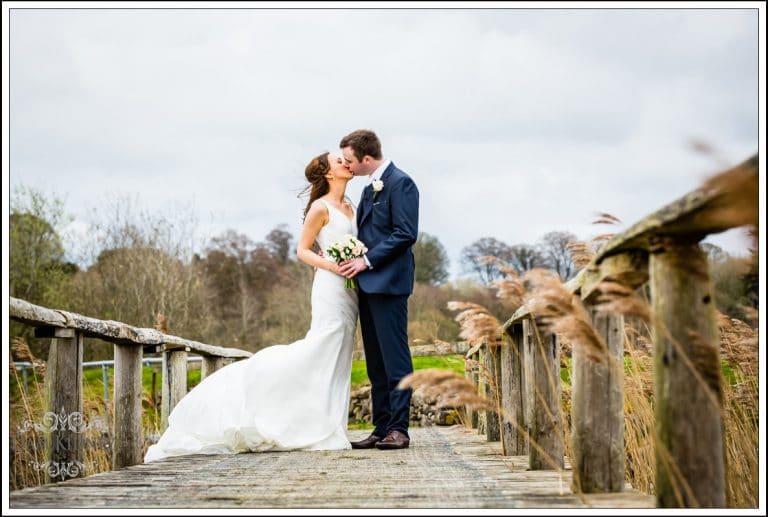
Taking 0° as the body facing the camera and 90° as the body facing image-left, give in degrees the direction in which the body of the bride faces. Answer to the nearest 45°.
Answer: approximately 270°

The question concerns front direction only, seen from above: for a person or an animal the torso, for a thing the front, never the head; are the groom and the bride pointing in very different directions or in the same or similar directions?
very different directions

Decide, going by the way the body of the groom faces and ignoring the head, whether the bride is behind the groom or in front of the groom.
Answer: in front

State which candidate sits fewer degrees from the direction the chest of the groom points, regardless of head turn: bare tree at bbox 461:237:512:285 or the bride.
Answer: the bride

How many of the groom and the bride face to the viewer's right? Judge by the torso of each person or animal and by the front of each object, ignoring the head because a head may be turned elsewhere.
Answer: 1

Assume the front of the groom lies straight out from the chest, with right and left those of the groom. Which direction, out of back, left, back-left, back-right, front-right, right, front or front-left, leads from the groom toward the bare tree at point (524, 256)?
right

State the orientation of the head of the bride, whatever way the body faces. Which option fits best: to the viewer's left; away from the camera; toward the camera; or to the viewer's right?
to the viewer's right

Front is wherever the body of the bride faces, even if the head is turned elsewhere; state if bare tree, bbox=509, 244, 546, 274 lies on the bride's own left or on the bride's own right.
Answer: on the bride's own left

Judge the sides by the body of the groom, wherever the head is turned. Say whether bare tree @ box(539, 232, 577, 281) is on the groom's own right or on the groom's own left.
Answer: on the groom's own right

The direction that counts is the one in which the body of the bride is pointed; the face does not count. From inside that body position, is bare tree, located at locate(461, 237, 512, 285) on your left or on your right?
on your left

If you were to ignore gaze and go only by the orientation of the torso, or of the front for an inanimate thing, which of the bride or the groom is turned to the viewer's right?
the bride

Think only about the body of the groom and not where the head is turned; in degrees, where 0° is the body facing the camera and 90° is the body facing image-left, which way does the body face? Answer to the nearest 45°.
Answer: approximately 90°
